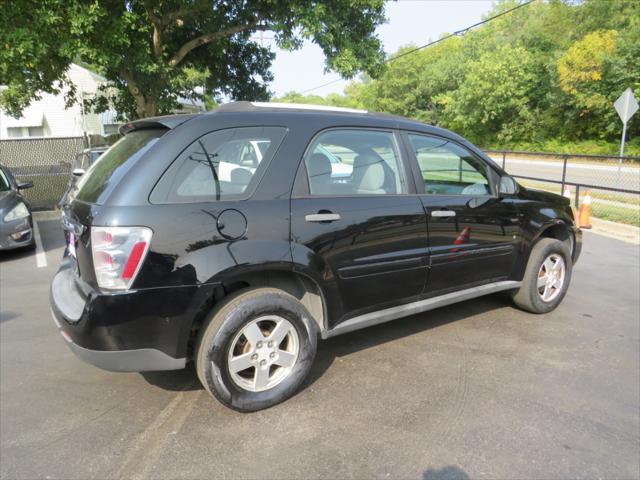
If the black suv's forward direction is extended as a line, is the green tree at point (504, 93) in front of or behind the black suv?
in front

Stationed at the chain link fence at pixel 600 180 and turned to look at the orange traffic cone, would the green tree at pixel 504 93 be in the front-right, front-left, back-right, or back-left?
back-right

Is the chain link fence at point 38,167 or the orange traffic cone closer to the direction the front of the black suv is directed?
the orange traffic cone

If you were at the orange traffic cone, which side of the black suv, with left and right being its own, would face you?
front

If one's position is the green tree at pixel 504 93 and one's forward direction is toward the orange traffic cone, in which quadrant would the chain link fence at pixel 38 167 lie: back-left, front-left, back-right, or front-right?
front-right

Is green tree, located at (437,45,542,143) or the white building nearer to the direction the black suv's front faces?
the green tree

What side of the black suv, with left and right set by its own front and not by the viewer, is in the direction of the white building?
left

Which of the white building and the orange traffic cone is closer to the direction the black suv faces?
the orange traffic cone

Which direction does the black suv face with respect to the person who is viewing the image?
facing away from the viewer and to the right of the viewer

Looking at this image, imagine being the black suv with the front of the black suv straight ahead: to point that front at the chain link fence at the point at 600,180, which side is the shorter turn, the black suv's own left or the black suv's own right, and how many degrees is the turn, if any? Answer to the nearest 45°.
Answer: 0° — it already faces it

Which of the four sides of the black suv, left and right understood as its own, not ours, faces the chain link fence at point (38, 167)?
left
